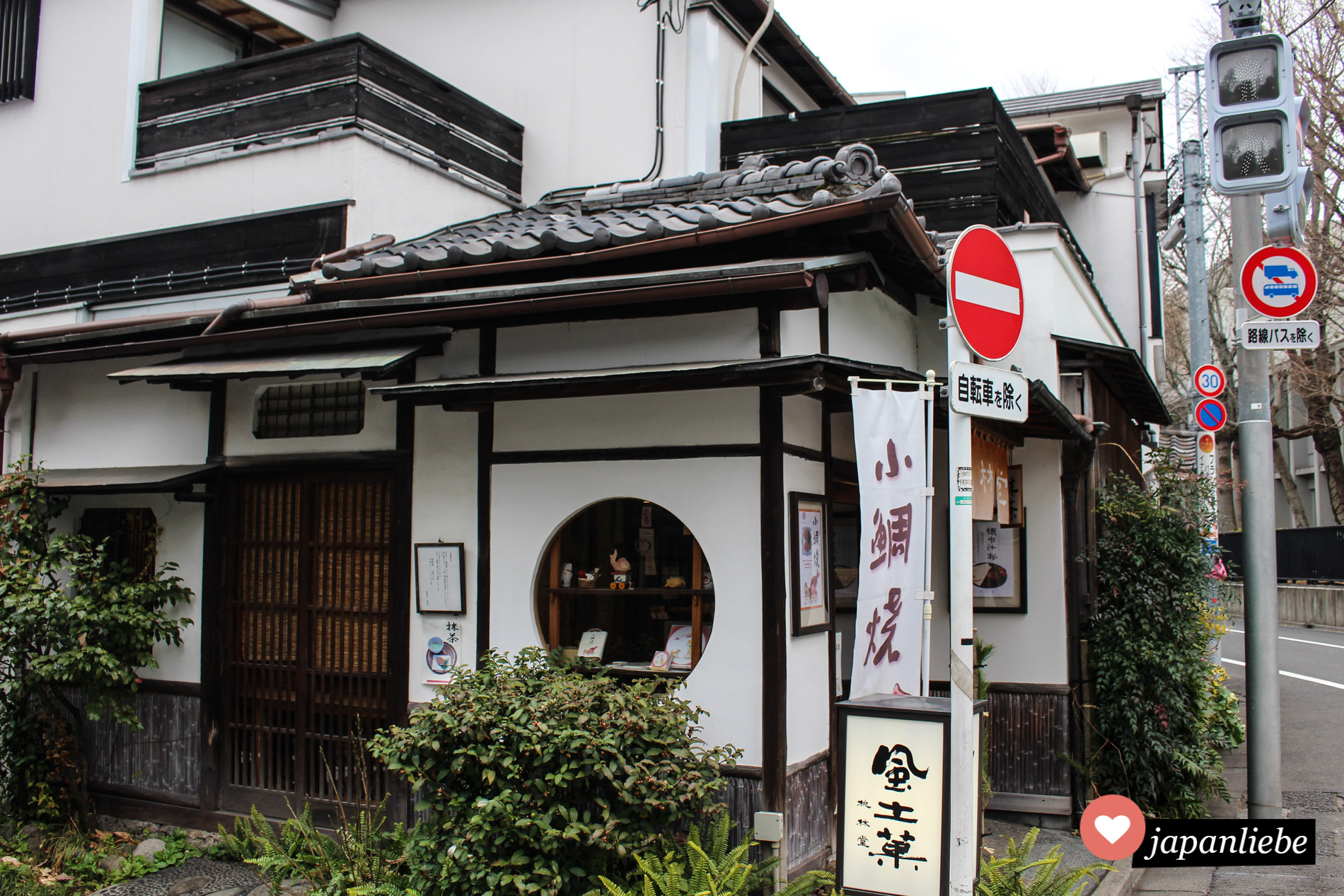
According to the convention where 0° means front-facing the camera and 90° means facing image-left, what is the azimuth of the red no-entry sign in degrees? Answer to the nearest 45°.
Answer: approximately 315°

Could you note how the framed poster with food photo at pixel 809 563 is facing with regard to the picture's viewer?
facing the viewer and to the right of the viewer

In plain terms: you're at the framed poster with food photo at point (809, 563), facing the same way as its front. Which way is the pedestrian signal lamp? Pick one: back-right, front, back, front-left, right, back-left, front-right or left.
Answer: front-left

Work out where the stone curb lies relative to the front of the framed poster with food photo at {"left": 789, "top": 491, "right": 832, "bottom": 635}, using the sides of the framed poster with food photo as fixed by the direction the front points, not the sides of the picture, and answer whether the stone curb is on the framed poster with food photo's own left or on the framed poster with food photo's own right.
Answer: on the framed poster with food photo's own left
